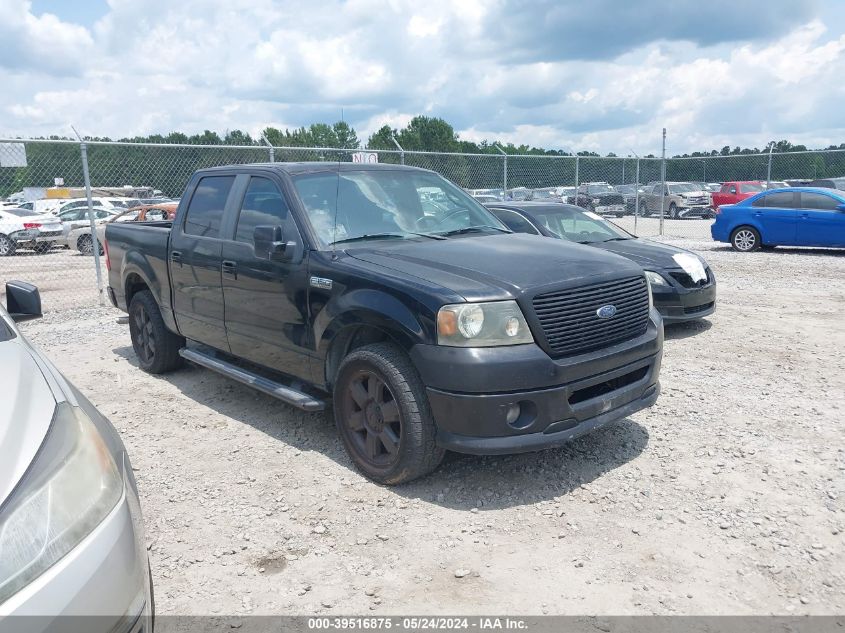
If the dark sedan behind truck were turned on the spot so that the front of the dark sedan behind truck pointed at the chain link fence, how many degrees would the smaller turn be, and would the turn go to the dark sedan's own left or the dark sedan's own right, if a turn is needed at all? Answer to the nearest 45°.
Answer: approximately 180°

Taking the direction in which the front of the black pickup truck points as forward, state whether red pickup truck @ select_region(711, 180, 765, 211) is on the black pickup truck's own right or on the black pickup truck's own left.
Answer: on the black pickup truck's own left

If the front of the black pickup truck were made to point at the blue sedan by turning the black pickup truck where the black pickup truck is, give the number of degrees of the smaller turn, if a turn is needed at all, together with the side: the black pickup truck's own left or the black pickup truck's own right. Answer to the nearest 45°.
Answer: approximately 90° to the black pickup truck's own left

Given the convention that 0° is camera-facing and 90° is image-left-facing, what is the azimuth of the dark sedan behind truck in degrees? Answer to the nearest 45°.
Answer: approximately 315°

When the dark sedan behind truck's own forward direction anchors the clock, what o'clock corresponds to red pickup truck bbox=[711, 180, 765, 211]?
The red pickup truck is roughly at 8 o'clock from the dark sedan behind truck.

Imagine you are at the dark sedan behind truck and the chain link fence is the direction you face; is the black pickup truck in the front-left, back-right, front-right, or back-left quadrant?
back-left

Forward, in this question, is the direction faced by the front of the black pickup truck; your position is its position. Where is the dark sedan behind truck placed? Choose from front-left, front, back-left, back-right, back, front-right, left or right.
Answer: left

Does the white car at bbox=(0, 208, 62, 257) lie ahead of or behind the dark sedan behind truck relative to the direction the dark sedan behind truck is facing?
behind

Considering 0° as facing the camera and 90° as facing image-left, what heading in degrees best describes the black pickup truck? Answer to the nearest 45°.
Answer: approximately 315°

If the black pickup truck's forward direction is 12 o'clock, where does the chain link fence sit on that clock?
The chain link fence is roughly at 7 o'clock from the black pickup truck.
